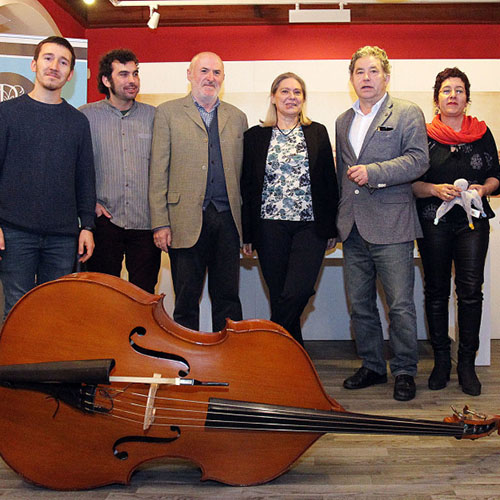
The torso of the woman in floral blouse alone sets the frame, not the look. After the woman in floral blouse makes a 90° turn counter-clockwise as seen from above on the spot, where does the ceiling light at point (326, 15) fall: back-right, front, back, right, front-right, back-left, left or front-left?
left

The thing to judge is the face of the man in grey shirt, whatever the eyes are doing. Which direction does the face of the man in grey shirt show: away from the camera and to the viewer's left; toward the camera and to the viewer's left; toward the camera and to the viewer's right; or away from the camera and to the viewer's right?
toward the camera and to the viewer's right

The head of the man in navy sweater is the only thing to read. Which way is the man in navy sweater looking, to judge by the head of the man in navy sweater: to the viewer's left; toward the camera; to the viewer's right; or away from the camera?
toward the camera

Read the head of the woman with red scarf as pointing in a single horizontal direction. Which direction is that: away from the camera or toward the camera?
toward the camera

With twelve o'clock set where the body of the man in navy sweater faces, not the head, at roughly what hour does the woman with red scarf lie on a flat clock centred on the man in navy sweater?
The woman with red scarf is roughly at 9 o'clock from the man in navy sweater.

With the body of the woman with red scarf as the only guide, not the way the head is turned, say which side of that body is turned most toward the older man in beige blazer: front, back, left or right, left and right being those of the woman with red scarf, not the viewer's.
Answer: right

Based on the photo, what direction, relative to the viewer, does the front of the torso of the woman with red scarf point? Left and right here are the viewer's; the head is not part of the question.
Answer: facing the viewer

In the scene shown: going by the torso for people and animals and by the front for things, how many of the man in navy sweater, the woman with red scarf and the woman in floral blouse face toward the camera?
3

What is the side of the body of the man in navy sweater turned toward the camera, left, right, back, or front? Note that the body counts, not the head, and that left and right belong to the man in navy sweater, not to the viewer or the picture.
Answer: front

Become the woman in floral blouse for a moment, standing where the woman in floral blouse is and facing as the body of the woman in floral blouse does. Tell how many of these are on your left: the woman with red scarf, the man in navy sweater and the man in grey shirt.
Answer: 1

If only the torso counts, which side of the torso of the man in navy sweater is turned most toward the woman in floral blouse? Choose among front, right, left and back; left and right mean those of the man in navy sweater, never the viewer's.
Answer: left
